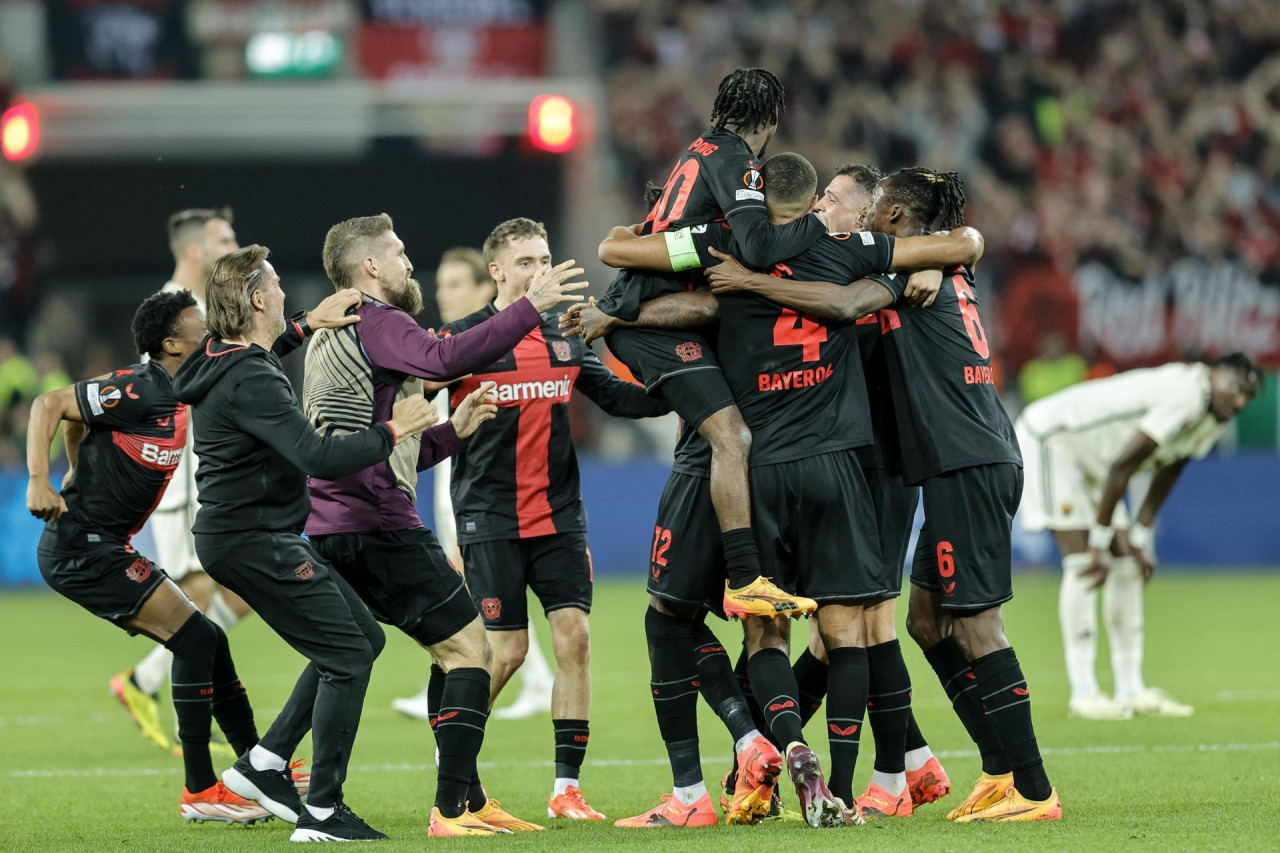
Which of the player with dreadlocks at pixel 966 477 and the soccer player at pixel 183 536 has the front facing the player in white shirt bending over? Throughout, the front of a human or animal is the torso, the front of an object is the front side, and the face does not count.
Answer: the soccer player

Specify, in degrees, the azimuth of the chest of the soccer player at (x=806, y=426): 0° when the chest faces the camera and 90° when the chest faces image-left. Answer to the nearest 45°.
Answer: approximately 180°

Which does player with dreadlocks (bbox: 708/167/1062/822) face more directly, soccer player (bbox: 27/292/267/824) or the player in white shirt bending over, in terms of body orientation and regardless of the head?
the soccer player

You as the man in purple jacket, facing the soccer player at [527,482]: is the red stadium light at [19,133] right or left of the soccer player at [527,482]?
left

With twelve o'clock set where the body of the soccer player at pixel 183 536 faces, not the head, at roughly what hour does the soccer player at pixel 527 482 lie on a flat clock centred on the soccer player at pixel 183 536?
the soccer player at pixel 527 482 is roughly at 2 o'clock from the soccer player at pixel 183 536.

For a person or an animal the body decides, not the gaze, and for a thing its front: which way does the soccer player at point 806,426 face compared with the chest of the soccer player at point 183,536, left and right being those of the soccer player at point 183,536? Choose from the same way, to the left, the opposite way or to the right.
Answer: to the left

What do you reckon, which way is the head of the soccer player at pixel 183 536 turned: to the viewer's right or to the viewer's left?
to the viewer's right

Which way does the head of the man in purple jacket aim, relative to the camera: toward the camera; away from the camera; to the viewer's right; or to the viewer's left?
to the viewer's right

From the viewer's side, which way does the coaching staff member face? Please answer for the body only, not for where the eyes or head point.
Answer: to the viewer's right

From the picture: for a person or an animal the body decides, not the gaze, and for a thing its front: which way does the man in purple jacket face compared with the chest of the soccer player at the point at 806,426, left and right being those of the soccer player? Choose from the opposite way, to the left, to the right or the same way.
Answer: to the right

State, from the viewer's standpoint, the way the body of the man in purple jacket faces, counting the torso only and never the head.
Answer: to the viewer's right
